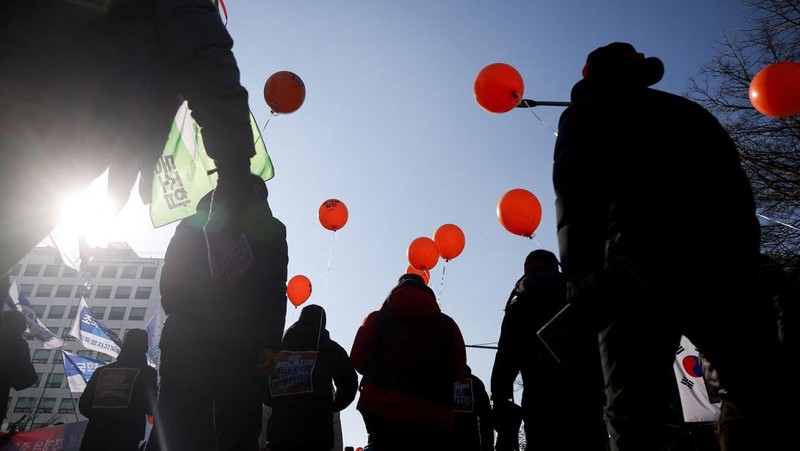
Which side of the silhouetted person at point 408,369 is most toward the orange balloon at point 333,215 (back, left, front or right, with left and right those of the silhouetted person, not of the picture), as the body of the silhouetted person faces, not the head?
front

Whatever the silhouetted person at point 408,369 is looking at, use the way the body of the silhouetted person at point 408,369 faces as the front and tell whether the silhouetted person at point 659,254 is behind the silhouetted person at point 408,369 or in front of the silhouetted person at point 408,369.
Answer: behind

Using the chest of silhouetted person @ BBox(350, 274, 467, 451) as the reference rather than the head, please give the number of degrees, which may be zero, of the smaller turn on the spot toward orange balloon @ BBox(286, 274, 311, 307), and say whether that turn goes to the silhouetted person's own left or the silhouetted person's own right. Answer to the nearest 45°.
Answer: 0° — they already face it

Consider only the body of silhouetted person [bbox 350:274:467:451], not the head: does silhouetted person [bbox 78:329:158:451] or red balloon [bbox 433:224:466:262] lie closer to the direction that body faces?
the red balloon

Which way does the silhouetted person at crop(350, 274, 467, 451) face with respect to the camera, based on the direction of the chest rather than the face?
away from the camera

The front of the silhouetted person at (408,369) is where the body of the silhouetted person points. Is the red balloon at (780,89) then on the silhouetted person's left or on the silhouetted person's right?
on the silhouetted person's right

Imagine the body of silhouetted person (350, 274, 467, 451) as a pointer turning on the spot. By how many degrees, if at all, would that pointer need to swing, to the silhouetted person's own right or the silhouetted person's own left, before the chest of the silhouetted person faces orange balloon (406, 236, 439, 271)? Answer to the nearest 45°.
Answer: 0° — they already face it

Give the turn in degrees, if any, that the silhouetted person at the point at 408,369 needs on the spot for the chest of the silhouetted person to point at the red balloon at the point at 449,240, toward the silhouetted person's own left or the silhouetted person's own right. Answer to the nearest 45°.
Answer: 0° — they already face it

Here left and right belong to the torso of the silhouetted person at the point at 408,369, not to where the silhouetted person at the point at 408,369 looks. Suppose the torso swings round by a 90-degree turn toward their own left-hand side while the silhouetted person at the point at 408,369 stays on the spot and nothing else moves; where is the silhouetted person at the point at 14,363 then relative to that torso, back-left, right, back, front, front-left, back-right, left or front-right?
front

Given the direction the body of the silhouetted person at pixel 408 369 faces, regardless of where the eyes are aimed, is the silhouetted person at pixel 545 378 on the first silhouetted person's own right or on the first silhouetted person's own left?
on the first silhouetted person's own right
